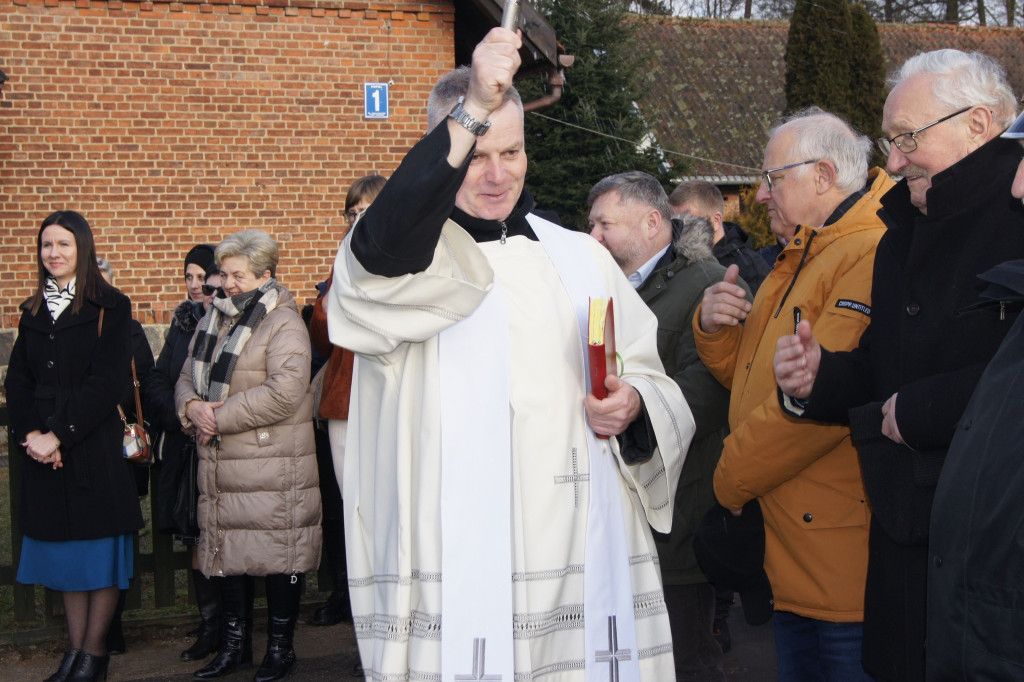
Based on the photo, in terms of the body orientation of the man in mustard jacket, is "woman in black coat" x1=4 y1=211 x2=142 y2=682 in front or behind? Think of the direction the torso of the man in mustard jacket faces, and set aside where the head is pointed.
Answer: in front

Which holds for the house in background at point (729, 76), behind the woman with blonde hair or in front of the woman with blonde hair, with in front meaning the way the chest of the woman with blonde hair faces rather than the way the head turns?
behind

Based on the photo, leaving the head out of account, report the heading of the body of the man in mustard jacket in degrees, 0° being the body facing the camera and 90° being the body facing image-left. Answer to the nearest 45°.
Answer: approximately 90°

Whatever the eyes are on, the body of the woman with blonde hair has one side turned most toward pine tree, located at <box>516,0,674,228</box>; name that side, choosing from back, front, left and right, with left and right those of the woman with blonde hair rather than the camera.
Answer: back

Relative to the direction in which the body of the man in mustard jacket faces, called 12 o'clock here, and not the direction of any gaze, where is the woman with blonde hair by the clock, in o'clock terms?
The woman with blonde hair is roughly at 1 o'clock from the man in mustard jacket.

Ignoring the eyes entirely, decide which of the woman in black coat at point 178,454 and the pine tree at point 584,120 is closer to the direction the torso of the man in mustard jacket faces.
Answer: the woman in black coat

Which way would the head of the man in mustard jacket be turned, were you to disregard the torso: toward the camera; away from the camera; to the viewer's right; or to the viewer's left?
to the viewer's left

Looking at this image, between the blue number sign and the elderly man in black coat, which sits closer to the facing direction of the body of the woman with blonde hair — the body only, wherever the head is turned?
the elderly man in black coat

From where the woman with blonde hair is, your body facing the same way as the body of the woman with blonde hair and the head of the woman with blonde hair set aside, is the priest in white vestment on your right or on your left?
on your left

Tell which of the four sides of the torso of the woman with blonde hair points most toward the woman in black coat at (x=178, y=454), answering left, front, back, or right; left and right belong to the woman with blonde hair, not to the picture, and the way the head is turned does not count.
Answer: right

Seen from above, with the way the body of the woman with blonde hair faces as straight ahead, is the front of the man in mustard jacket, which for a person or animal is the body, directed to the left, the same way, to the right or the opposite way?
to the right

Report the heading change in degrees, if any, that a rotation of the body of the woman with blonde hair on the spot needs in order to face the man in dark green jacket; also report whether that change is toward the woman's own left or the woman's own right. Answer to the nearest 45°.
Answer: approximately 90° to the woman's own left

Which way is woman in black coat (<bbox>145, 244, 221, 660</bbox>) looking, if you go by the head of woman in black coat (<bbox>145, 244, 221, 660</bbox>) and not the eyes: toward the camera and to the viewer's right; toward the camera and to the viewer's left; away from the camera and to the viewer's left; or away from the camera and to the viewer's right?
toward the camera and to the viewer's right

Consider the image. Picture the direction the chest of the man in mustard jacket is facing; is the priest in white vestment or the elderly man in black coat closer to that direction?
the priest in white vestment

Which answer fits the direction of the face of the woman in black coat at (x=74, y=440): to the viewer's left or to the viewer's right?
to the viewer's right

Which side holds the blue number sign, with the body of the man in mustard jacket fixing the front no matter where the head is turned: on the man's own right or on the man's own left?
on the man's own right
